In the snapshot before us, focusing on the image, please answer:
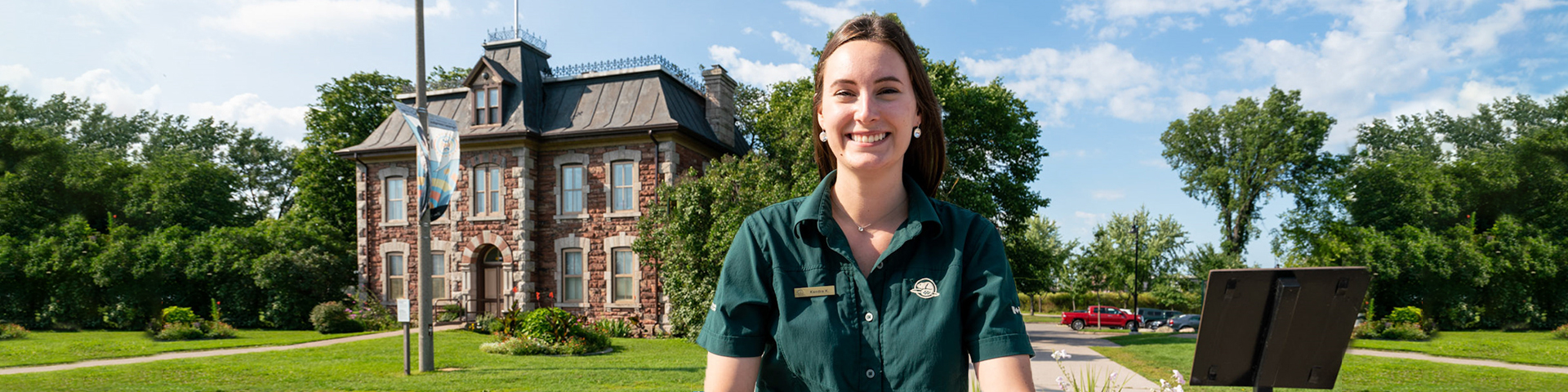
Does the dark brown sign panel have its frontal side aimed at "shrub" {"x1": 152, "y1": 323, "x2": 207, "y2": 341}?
no

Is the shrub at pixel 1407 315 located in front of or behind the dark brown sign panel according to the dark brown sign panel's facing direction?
in front

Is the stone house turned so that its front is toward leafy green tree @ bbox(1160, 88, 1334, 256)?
no

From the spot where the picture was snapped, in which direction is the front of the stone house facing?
facing the viewer and to the left of the viewer

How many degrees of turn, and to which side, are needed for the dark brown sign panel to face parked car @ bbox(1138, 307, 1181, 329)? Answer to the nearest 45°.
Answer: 0° — it already faces it

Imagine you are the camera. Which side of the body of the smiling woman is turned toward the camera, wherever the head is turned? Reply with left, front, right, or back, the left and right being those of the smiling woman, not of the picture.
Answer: front

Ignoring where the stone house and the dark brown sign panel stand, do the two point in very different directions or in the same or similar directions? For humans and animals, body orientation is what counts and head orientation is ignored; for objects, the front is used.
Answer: very different directions

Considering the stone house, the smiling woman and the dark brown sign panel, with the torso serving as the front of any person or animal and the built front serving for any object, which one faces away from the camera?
the dark brown sign panel

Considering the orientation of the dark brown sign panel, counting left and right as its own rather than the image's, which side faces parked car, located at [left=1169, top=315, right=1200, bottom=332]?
front

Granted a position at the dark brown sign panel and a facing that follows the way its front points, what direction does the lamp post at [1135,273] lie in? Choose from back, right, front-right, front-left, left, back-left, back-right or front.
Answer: front

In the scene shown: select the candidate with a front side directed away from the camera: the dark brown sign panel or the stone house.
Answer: the dark brown sign panel

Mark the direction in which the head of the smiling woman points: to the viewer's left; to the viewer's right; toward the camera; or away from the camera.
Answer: toward the camera

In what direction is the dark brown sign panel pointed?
away from the camera

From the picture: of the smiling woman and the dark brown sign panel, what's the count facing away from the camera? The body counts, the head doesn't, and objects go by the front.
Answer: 1

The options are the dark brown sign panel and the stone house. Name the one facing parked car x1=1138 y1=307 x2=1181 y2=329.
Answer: the dark brown sign panel
